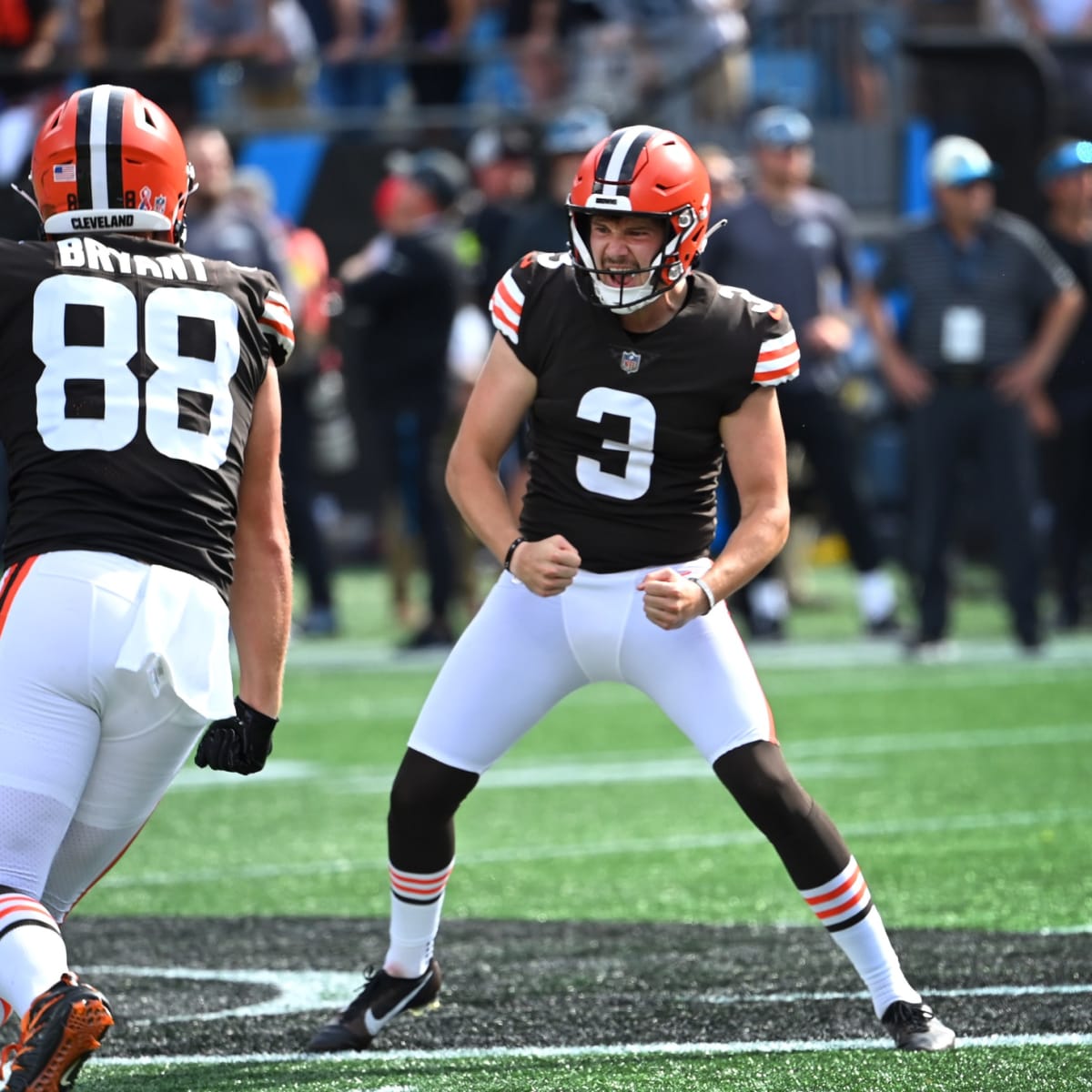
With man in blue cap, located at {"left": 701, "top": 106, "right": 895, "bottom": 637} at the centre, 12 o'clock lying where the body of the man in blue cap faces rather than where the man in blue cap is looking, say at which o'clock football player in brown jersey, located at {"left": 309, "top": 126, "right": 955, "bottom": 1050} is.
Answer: The football player in brown jersey is roughly at 12 o'clock from the man in blue cap.

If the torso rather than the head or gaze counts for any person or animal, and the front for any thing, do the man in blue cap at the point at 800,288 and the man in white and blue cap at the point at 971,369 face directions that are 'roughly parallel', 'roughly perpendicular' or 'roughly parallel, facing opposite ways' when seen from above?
roughly parallel

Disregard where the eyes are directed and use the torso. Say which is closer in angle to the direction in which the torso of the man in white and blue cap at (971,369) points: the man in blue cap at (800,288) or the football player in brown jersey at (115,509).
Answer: the football player in brown jersey

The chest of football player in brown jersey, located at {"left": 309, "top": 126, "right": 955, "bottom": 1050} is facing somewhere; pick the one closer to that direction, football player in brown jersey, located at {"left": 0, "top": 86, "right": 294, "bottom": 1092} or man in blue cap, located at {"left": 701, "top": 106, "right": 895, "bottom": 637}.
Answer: the football player in brown jersey

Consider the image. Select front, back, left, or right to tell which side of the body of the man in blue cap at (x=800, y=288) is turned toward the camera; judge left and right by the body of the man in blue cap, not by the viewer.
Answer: front

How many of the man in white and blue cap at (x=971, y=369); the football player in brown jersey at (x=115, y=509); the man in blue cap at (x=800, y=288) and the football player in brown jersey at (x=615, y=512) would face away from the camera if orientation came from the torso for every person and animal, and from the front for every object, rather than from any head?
1

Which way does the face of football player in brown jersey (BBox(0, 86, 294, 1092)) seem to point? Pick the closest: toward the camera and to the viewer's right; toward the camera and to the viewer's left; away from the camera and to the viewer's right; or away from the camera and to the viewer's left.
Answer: away from the camera and to the viewer's right

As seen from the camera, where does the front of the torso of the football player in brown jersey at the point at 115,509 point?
away from the camera

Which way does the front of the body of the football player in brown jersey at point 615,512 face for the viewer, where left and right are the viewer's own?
facing the viewer

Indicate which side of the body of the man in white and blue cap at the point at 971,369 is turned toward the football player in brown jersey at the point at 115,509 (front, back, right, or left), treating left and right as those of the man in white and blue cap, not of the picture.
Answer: front

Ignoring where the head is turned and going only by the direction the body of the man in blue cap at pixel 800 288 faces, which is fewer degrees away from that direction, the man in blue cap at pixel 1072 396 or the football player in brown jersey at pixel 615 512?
the football player in brown jersey

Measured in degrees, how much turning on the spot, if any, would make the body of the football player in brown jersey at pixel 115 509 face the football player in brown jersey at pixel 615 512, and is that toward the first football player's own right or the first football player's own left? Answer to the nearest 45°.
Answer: approximately 45° to the first football player's own right

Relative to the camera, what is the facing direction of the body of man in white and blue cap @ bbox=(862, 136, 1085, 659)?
toward the camera

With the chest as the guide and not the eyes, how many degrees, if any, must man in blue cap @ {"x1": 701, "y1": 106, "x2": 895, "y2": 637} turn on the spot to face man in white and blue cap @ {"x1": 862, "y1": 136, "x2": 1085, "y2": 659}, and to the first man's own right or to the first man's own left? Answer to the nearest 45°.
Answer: approximately 45° to the first man's own left

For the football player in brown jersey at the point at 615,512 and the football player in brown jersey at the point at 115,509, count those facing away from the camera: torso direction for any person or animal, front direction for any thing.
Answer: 1

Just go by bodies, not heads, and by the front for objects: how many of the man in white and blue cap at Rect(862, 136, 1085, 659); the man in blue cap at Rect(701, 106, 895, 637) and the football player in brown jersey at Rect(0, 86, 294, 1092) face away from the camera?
1

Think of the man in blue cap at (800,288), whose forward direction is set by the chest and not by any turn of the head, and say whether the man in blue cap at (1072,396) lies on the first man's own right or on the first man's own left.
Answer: on the first man's own left
